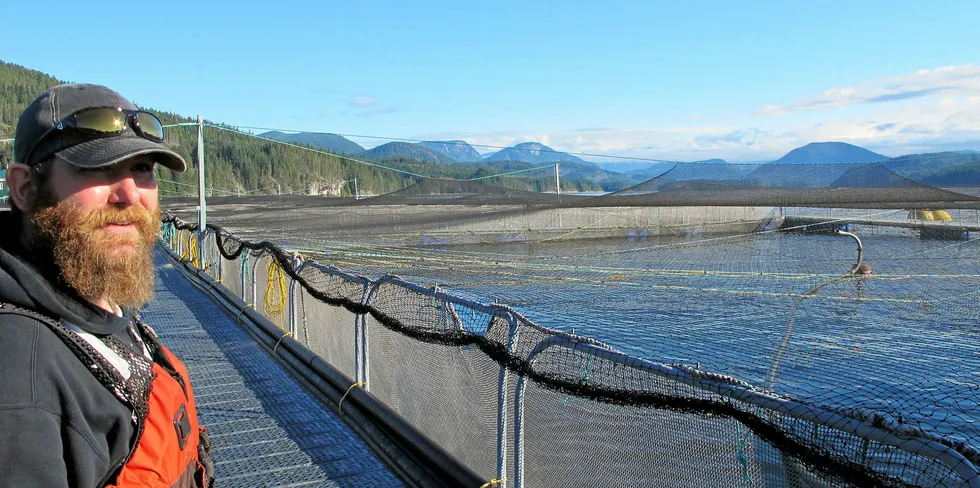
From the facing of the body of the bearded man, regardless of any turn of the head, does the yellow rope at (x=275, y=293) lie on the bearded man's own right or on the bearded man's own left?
on the bearded man's own left

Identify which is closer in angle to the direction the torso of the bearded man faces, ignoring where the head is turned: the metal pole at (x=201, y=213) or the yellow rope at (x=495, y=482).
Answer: the yellow rope

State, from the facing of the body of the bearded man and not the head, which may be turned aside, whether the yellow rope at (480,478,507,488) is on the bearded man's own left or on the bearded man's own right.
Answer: on the bearded man's own left

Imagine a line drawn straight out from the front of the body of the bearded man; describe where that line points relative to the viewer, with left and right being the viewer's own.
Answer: facing the viewer and to the right of the viewer

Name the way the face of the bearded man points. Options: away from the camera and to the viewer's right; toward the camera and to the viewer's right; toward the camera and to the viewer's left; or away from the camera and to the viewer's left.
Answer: toward the camera and to the viewer's right

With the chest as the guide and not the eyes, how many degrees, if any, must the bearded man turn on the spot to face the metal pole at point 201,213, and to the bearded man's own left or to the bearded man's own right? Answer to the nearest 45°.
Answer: approximately 135° to the bearded man's own left

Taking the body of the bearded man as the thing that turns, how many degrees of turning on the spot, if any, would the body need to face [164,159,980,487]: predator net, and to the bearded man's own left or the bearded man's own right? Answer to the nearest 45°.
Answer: approximately 90° to the bearded man's own left
